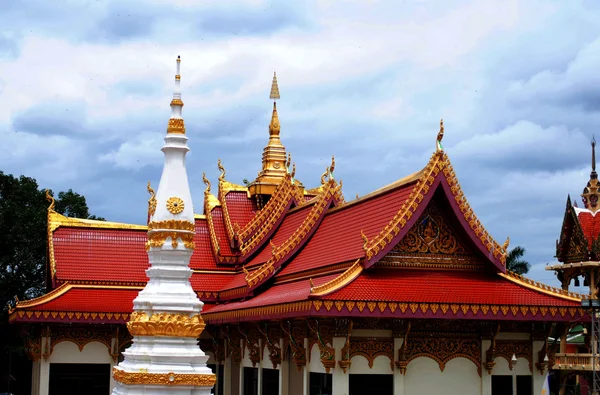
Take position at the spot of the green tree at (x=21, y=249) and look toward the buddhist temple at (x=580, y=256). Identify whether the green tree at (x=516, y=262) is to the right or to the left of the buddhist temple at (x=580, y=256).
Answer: left

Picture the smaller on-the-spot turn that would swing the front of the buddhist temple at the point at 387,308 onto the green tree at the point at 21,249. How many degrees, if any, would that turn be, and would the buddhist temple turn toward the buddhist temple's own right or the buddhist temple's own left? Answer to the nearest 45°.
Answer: approximately 180°

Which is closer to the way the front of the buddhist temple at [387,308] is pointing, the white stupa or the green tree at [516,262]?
the white stupa

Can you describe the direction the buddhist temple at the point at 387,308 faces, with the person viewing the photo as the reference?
facing the viewer and to the right of the viewer

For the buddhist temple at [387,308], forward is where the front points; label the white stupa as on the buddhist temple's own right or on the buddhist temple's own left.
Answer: on the buddhist temple's own right

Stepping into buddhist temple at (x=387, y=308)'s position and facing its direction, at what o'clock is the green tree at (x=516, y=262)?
The green tree is roughly at 8 o'clock from the buddhist temple.
